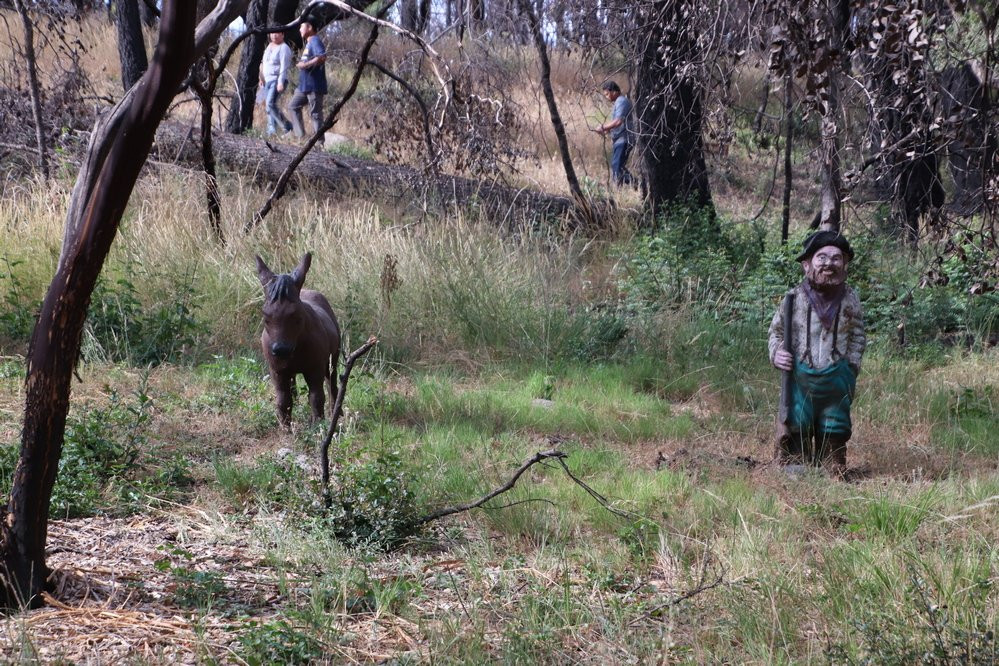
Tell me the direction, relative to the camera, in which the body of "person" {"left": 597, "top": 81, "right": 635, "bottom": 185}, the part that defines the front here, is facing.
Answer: to the viewer's left

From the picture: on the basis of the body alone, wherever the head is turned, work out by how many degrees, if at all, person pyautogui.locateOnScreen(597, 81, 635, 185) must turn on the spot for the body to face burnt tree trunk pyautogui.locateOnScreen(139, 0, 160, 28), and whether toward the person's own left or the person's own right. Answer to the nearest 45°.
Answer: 0° — they already face it

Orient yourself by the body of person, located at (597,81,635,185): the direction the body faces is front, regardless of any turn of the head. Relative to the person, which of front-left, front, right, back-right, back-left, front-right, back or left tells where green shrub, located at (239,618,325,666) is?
left

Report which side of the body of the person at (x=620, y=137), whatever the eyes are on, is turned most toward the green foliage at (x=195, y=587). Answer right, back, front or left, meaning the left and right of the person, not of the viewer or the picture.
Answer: left

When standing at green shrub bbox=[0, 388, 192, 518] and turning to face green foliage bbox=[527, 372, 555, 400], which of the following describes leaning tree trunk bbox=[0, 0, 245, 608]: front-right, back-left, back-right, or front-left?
back-right

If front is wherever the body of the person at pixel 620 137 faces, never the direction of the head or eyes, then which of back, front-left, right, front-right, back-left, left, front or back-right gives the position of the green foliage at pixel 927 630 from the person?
left

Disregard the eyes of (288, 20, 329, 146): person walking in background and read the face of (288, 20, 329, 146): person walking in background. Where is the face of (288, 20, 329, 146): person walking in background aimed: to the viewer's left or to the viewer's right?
to the viewer's left

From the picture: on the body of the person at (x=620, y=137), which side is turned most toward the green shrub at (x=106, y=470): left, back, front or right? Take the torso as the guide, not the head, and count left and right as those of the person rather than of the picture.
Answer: left

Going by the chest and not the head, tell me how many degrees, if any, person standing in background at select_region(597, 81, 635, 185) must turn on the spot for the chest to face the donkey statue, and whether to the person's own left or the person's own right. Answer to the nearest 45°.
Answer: approximately 90° to the person's own left

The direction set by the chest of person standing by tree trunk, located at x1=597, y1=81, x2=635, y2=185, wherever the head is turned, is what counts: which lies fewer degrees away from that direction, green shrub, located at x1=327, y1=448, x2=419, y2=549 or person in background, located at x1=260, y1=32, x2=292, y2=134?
the person in background

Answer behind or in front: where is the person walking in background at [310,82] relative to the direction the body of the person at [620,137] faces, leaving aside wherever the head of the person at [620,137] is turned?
in front

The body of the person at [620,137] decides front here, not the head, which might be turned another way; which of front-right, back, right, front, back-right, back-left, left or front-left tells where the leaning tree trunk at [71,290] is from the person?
left
